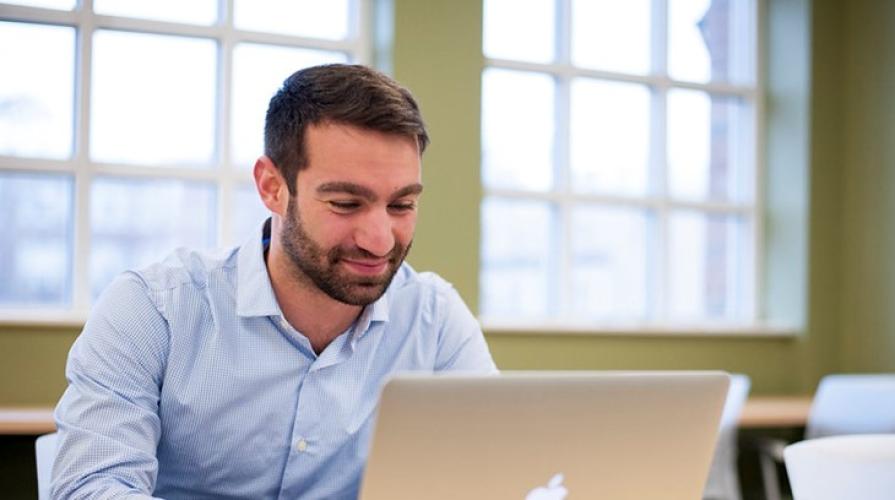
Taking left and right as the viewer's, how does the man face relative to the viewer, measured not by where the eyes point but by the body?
facing the viewer and to the right of the viewer

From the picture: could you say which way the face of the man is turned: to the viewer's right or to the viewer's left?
to the viewer's right

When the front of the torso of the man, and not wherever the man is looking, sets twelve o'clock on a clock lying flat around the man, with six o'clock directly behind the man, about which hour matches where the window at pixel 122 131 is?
The window is roughly at 7 o'clock from the man.

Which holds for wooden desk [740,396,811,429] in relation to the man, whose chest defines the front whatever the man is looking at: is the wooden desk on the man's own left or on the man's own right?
on the man's own left
